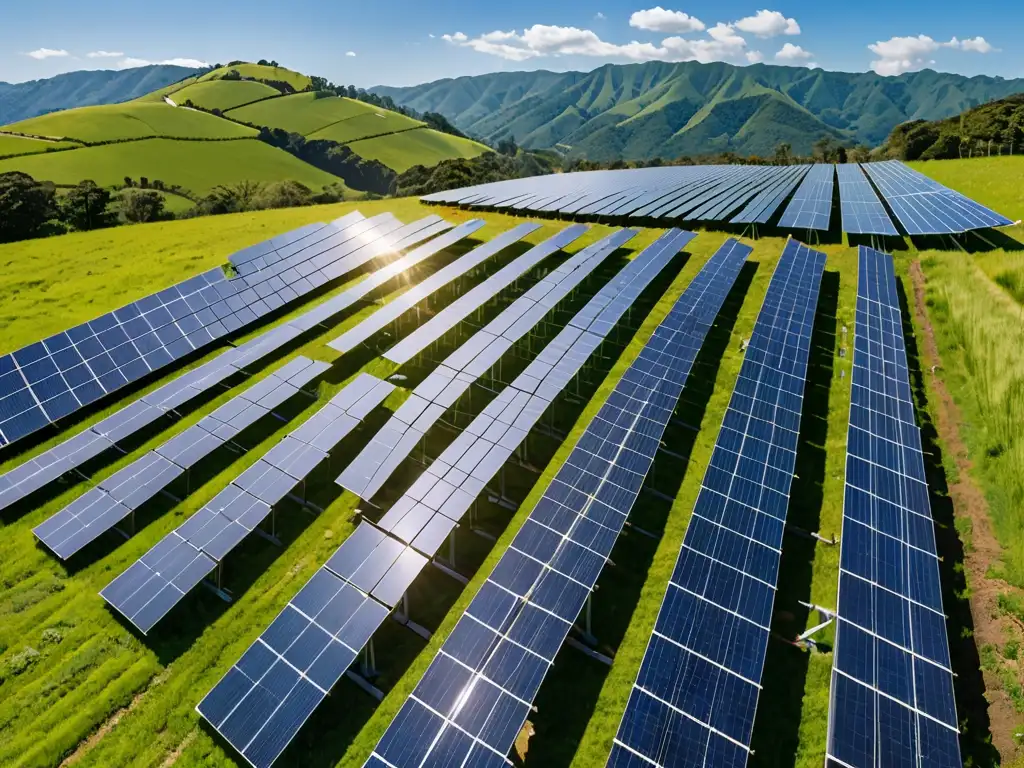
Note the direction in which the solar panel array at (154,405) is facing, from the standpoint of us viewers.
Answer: facing away from the viewer and to the left of the viewer

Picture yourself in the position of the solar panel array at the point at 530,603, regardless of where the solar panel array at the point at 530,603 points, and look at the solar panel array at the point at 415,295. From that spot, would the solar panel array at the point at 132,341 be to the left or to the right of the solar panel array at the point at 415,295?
left

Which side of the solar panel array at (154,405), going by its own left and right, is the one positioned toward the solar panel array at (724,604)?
back

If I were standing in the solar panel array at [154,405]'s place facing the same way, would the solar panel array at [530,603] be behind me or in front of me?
behind

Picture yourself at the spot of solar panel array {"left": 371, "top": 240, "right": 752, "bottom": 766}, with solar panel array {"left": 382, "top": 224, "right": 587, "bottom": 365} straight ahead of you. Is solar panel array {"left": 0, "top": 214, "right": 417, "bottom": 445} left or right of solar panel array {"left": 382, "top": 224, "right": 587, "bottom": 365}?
left

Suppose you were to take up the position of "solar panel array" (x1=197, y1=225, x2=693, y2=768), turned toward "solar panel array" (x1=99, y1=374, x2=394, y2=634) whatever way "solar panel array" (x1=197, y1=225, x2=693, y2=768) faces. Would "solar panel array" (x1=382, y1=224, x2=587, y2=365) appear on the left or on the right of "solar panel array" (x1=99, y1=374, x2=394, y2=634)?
right

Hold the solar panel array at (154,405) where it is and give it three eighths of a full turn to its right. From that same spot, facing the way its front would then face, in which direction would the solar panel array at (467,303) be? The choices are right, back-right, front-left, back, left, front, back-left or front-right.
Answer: front
